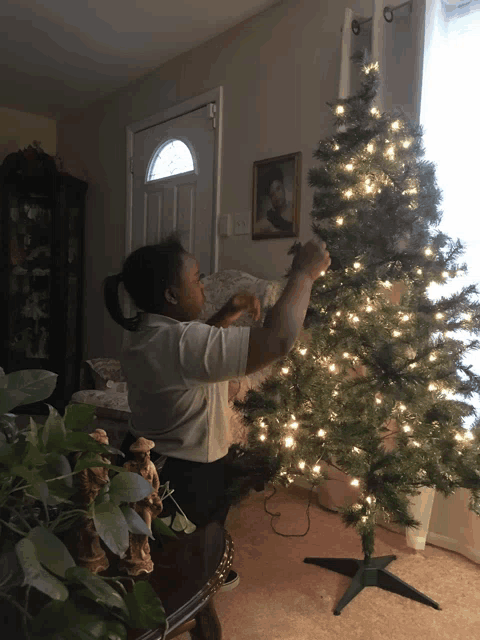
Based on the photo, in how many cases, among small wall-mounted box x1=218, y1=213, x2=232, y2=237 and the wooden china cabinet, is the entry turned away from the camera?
0

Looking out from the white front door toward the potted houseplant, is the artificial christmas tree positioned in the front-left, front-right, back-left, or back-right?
front-left

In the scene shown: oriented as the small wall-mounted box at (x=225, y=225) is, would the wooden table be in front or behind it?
in front

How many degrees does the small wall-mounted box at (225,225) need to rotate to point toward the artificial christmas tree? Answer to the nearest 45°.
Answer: approximately 45° to its left

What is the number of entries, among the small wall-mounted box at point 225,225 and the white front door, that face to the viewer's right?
0

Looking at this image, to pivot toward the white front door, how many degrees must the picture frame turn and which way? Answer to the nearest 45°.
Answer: approximately 90° to its right

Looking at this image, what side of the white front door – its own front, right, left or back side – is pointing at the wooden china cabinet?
right

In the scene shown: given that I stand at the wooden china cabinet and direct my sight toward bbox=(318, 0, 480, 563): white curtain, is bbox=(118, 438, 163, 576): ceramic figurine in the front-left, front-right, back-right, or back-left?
front-right

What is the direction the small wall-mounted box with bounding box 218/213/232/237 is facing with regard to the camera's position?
facing the viewer and to the left of the viewer

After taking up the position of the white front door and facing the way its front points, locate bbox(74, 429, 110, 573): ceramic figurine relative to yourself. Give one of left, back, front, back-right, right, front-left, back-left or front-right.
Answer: front-left

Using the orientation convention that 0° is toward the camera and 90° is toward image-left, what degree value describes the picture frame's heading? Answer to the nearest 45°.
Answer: approximately 45°

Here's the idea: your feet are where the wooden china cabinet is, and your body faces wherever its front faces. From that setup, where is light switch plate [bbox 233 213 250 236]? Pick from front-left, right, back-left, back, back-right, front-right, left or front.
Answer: left

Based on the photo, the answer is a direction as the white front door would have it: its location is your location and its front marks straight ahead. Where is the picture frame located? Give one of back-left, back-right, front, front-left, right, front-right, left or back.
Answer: left
